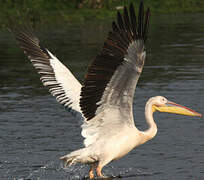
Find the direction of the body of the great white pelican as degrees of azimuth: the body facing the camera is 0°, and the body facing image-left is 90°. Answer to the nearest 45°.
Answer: approximately 270°
